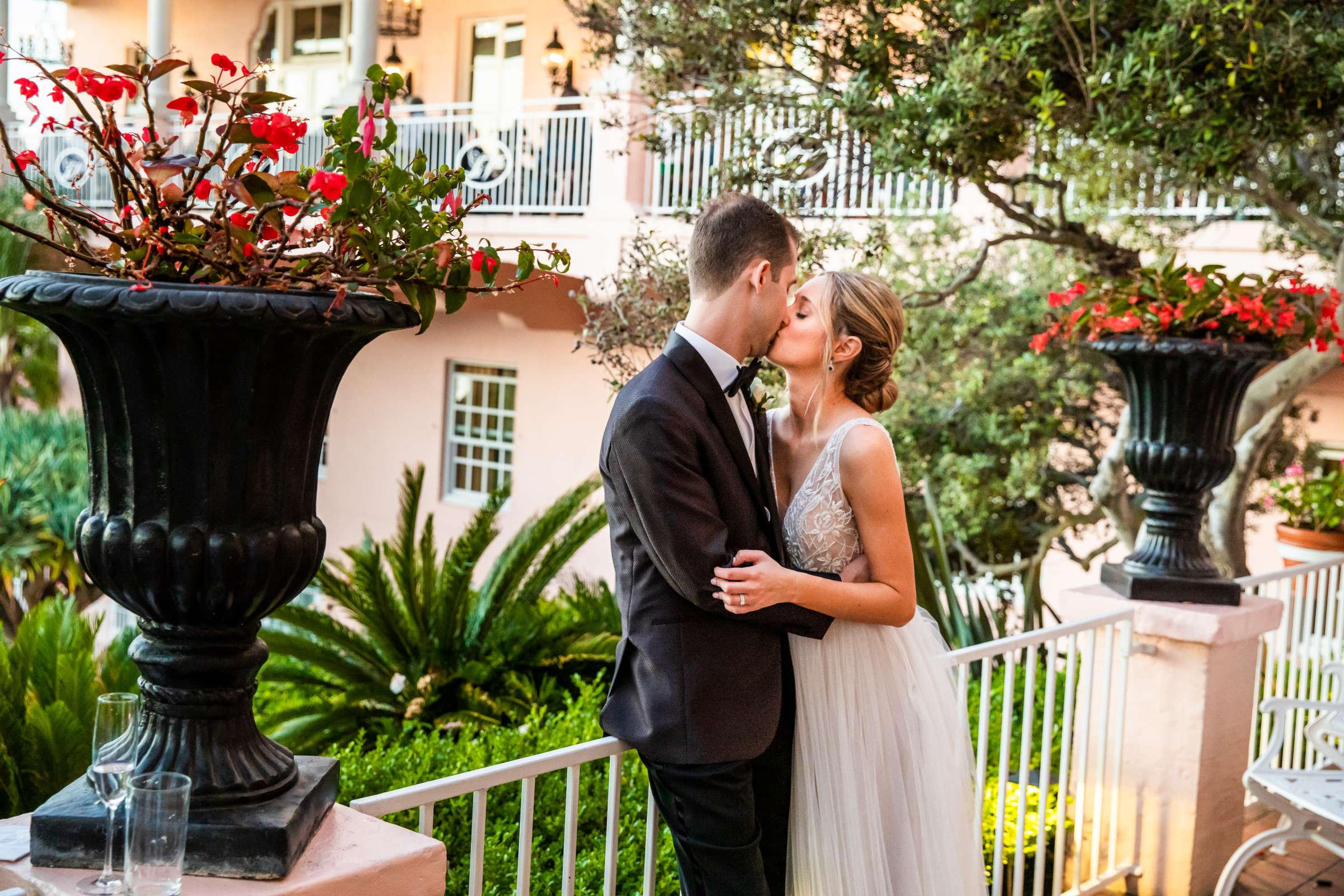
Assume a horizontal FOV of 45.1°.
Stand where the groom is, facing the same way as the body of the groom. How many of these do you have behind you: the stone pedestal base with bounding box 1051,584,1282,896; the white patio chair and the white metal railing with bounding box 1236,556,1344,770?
0

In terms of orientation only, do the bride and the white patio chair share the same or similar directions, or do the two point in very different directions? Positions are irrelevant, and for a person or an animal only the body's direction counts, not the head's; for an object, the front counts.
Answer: same or similar directions

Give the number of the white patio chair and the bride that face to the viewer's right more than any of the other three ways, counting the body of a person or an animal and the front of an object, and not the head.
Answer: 0

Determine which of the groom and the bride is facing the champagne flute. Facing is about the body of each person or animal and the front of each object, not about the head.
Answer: the bride

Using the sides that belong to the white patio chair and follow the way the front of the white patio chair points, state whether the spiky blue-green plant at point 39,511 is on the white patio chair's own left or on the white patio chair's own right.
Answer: on the white patio chair's own right

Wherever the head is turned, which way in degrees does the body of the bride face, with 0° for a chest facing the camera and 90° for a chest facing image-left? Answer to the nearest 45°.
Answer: approximately 45°

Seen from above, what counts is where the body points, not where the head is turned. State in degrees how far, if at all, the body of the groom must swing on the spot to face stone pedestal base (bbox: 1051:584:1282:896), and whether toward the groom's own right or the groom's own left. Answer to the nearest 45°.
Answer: approximately 45° to the groom's own left

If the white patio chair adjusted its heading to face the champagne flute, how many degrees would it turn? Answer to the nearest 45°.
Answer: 0° — it already faces it

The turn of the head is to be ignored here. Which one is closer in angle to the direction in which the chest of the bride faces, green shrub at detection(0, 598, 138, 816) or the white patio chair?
the green shrub

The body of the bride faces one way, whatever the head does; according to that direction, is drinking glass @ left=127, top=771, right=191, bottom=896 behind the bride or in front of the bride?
in front

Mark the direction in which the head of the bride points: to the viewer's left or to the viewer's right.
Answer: to the viewer's left

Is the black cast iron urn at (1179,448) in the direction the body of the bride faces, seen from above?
no

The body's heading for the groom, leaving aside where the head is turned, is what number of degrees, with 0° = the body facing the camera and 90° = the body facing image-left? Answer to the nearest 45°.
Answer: approximately 270°

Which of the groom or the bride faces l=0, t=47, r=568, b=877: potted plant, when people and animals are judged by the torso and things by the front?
the bride

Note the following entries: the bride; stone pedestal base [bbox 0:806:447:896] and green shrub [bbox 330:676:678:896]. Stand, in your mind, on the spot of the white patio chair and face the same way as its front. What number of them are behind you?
0

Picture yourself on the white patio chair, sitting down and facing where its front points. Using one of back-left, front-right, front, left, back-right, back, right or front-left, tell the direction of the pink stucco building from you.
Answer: right

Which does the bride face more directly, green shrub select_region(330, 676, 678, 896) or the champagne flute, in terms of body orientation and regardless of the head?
the champagne flute

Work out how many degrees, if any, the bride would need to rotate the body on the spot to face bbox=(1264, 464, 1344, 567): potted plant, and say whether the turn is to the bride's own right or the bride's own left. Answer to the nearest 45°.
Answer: approximately 180°

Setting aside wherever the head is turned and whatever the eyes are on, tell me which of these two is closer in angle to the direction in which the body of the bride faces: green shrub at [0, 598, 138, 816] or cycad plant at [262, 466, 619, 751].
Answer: the green shrub

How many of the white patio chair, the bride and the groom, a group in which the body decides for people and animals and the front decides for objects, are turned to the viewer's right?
1

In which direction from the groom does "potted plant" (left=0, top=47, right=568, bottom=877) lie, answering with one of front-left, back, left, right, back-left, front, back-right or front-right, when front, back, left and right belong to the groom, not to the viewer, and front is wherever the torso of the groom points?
back-right
